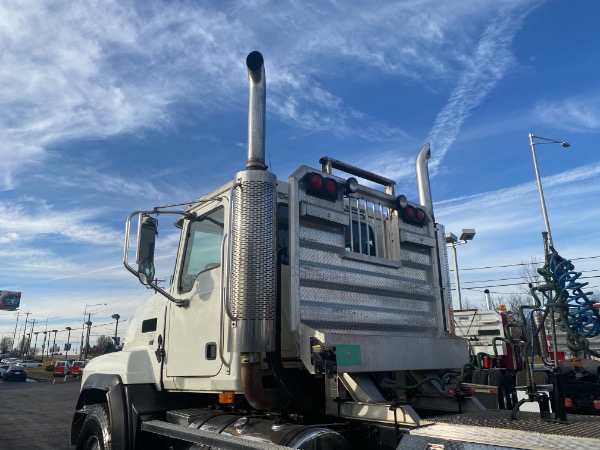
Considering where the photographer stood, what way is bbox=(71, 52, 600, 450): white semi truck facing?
facing away from the viewer and to the left of the viewer

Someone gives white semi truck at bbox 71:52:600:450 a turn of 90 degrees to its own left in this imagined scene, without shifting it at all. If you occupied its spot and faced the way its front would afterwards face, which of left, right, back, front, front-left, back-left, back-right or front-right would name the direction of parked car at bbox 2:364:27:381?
right
